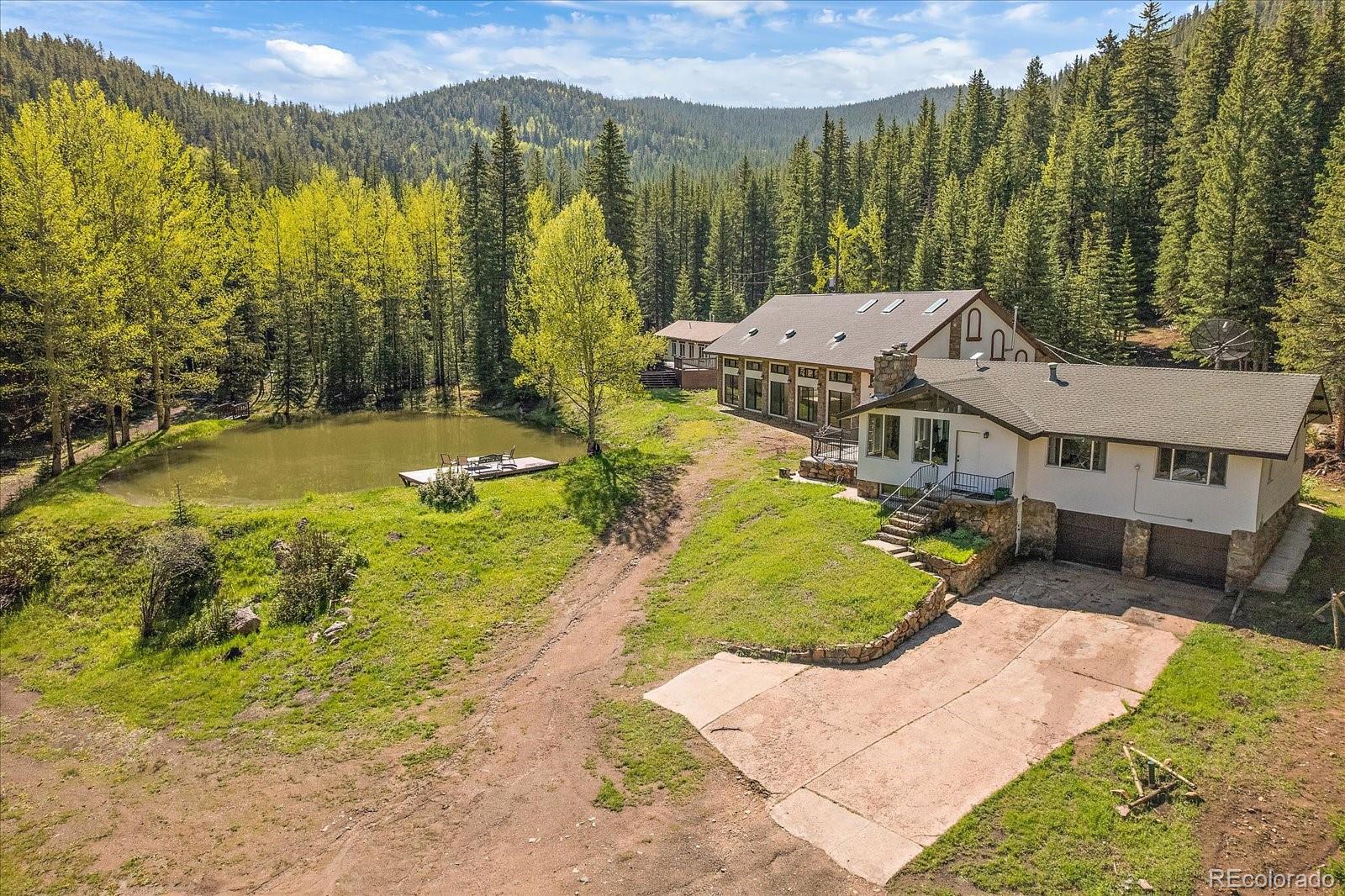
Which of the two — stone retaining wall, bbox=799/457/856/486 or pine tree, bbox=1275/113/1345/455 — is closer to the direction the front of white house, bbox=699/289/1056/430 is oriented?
the stone retaining wall

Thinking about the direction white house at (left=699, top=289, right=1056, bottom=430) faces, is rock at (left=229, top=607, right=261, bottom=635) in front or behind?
in front

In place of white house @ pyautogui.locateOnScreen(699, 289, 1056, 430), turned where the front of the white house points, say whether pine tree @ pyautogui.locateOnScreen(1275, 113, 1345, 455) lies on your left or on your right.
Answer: on your left

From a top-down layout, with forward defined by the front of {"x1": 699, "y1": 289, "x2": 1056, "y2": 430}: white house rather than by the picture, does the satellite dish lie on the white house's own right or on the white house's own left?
on the white house's own left

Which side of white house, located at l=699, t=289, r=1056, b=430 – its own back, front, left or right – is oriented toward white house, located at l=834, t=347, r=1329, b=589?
left

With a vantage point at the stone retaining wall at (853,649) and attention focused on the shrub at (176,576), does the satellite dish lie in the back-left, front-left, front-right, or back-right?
back-right

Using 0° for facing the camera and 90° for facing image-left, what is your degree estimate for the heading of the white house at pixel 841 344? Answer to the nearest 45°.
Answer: approximately 45°

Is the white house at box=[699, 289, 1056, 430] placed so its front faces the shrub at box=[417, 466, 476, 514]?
yes

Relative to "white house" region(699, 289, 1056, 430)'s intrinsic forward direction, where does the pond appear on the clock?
The pond is roughly at 1 o'clock from the white house.

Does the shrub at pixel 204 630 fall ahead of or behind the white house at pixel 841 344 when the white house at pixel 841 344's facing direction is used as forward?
ahead

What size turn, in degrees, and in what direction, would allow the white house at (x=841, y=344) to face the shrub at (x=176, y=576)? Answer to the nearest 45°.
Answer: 0° — it already faces it
